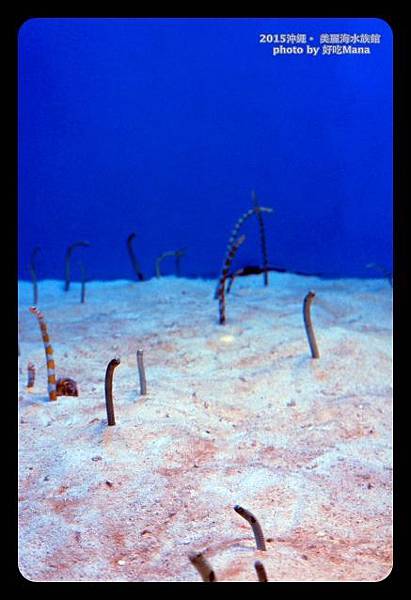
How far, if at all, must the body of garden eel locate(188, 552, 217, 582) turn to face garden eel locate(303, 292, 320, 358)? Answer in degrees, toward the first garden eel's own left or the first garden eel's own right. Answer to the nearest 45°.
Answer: approximately 90° to the first garden eel's own right

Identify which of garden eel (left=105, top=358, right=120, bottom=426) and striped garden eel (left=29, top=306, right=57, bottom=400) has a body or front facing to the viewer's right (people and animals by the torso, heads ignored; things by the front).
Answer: the garden eel

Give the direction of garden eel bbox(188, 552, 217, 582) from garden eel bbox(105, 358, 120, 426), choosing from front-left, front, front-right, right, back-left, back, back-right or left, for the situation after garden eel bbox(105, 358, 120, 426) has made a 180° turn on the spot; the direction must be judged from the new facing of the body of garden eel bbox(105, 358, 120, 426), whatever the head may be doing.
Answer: left

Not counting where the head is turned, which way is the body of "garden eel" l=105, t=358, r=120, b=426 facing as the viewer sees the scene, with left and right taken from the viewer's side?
facing to the right of the viewer

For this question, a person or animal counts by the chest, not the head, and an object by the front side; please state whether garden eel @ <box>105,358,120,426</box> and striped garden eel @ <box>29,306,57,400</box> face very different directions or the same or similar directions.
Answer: very different directions

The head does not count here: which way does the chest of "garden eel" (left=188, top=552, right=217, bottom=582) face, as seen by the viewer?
to the viewer's left

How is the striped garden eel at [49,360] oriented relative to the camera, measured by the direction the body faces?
to the viewer's left
